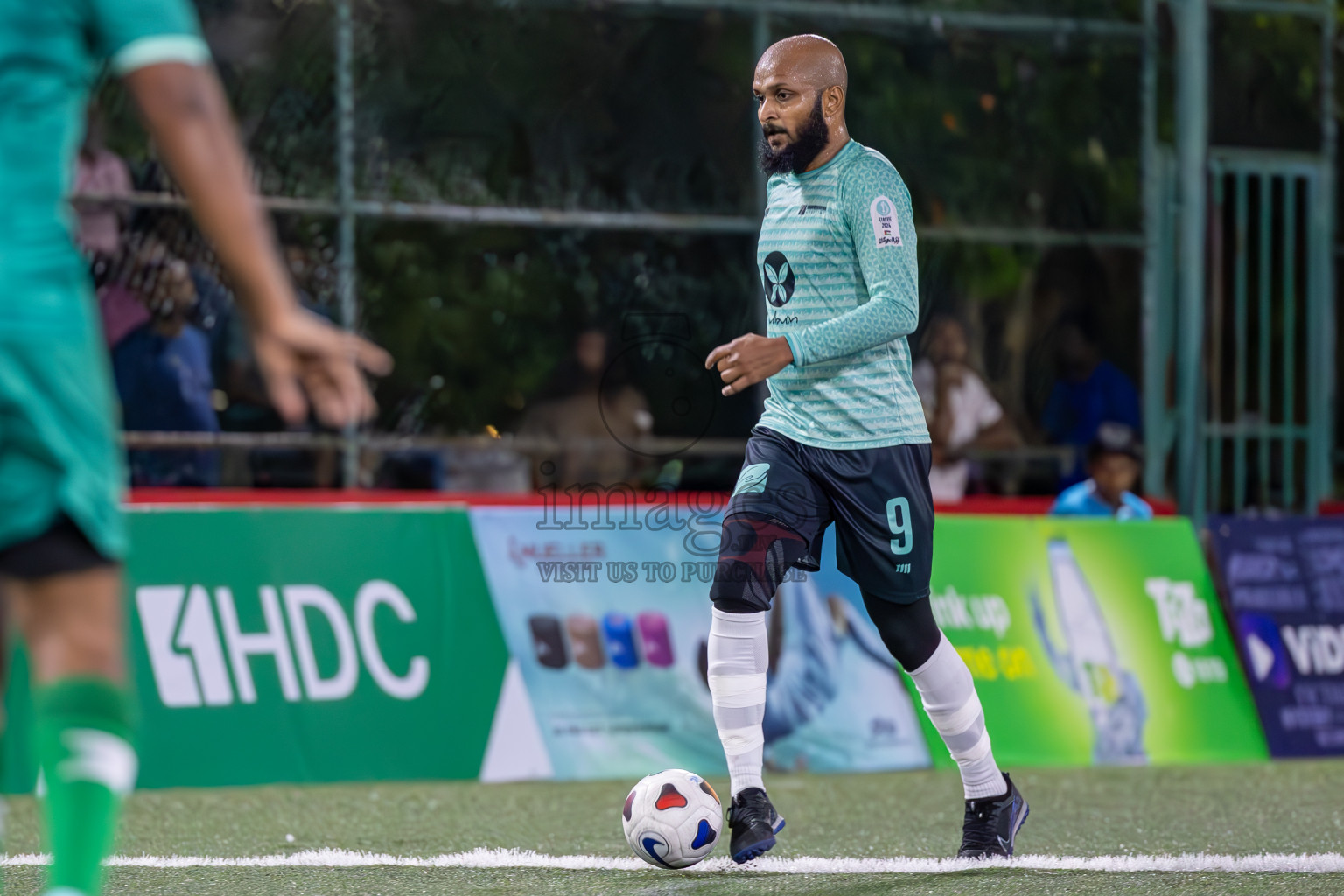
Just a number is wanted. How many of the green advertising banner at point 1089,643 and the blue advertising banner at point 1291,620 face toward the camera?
2

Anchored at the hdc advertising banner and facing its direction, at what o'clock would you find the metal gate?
The metal gate is roughly at 8 o'clock from the hdc advertising banner.

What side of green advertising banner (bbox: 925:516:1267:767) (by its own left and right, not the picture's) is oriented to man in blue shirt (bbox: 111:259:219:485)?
right

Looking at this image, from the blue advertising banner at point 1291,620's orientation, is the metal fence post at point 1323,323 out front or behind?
behind

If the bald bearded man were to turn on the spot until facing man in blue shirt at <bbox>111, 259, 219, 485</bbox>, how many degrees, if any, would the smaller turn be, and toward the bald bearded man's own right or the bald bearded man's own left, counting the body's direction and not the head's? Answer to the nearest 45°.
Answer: approximately 90° to the bald bearded man's own right

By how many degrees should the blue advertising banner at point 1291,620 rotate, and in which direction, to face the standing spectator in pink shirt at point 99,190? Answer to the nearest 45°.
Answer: approximately 90° to its right

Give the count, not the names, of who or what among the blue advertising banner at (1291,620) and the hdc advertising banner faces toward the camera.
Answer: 2

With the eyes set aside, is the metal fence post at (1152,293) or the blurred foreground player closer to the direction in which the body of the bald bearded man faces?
the blurred foreground player

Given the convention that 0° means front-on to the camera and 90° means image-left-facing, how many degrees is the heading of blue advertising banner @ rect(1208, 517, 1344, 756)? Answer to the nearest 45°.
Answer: approximately 0°

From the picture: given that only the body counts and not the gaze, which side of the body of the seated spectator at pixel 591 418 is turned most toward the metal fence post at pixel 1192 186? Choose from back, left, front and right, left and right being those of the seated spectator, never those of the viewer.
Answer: left

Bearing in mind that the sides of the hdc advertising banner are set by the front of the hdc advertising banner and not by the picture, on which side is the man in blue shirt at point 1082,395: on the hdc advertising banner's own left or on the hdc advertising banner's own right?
on the hdc advertising banner's own left

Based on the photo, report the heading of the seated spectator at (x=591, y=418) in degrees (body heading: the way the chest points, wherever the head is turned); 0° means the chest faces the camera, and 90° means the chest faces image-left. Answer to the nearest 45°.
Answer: approximately 0°
